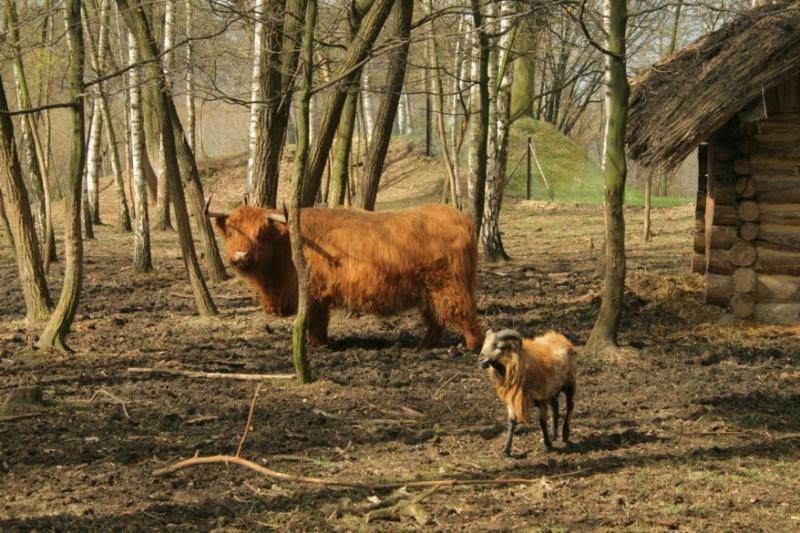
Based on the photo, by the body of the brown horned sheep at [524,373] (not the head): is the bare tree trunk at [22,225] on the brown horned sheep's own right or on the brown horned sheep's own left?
on the brown horned sheep's own right

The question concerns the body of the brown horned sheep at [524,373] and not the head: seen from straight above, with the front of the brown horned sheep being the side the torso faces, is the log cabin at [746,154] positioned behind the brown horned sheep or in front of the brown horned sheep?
behind

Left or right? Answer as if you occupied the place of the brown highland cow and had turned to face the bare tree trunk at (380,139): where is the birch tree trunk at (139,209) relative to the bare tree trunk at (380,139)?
left

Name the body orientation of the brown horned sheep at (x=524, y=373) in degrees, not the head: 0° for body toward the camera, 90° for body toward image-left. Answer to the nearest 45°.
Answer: approximately 45°

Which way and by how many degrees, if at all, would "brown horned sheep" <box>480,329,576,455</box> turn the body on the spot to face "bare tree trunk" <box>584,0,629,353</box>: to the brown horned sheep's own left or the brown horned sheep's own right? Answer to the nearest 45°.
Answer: approximately 135° to the brown horned sheep's own right

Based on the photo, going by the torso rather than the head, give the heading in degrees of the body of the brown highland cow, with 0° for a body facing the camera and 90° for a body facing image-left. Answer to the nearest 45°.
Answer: approximately 90°

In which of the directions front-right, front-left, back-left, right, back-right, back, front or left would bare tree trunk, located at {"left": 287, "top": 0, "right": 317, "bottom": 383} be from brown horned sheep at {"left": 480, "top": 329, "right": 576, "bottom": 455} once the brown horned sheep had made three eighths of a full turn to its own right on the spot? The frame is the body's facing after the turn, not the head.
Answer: front-left

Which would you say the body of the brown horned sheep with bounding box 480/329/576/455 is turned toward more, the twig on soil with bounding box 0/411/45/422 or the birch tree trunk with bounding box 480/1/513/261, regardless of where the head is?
the twig on soil

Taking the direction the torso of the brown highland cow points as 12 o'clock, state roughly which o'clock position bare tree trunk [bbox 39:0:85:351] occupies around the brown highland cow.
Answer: The bare tree trunk is roughly at 12 o'clock from the brown highland cow.
